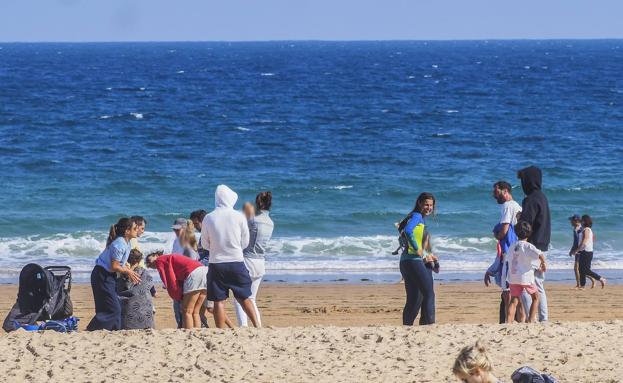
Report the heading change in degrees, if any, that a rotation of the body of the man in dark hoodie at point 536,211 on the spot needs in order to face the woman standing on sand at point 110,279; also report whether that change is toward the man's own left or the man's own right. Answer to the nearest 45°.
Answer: approximately 45° to the man's own left

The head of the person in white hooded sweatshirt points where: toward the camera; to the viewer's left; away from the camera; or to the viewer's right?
away from the camera

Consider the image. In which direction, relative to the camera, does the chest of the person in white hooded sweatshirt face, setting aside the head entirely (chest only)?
away from the camera

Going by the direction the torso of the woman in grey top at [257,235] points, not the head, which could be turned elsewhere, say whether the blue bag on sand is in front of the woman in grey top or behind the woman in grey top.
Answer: in front

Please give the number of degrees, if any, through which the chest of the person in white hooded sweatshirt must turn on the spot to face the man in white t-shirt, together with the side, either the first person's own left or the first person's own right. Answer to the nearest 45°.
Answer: approximately 90° to the first person's own right

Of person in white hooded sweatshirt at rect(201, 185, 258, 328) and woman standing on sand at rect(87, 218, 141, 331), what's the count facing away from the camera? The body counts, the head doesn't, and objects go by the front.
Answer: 1

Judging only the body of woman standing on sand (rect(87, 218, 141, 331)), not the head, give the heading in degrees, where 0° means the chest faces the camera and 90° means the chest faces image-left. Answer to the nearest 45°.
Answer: approximately 270°

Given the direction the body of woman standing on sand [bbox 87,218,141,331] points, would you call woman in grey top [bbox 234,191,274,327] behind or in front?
in front
